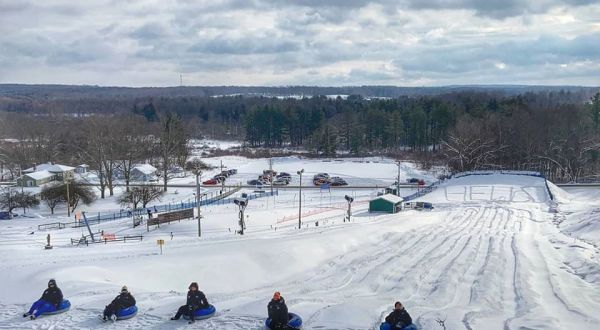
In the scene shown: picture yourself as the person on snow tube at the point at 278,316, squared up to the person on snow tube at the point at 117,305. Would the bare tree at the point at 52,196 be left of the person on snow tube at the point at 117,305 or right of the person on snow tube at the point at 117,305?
right

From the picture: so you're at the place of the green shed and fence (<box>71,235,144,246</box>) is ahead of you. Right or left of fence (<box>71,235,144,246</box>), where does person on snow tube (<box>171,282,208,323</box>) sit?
left

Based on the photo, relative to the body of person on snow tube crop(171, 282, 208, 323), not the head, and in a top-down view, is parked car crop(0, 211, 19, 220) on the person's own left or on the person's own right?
on the person's own right

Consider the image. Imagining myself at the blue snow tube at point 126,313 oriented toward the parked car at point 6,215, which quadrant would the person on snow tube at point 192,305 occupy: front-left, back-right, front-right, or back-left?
back-right

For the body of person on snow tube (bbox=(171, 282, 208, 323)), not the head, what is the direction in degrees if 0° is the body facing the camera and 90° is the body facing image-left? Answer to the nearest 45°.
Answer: approximately 45°

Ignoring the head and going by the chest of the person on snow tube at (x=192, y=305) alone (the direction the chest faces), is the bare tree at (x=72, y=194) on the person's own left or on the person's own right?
on the person's own right

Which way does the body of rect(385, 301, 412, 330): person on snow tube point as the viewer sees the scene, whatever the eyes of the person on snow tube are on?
toward the camera

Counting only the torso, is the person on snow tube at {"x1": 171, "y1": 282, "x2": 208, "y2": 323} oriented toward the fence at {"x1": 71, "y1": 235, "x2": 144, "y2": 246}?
no

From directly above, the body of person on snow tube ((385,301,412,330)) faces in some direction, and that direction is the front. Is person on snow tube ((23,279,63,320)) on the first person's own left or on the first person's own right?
on the first person's own right

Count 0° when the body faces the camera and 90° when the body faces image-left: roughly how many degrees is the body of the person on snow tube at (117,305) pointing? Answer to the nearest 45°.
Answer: approximately 45°

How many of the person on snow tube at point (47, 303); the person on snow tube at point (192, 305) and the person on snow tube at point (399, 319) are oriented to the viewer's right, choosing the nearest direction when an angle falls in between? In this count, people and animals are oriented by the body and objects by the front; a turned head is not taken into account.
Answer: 0

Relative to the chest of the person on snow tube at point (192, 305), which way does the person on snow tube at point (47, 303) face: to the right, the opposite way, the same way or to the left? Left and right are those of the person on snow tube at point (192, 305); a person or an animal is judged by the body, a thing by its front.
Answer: the same way
